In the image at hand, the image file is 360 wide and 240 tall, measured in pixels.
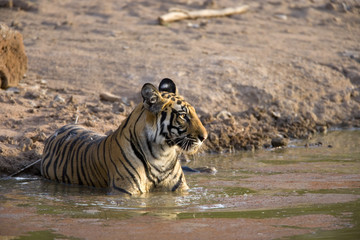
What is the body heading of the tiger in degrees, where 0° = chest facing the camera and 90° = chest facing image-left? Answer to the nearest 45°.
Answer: approximately 315°

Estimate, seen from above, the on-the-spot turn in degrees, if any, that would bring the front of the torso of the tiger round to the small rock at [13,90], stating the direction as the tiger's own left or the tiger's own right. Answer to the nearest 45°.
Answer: approximately 180°

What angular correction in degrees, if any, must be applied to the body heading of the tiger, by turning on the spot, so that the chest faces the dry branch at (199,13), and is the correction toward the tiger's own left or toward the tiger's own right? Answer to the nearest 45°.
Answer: approximately 135° to the tiger's own left

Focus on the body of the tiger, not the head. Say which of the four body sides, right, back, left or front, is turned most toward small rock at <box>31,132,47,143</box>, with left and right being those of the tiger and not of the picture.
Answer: back

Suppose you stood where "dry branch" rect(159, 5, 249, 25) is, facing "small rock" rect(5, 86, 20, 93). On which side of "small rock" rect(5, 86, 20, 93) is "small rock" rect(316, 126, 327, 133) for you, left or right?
left

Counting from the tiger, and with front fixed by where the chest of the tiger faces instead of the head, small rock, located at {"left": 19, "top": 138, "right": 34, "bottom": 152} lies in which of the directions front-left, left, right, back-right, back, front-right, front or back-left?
back

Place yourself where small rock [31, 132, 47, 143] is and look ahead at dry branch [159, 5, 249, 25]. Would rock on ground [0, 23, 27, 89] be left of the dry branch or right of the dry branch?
left

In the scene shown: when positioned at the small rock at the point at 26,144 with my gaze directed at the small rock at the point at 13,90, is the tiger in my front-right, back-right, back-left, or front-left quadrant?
back-right

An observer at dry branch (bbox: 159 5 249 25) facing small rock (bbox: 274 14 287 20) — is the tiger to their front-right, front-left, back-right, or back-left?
back-right

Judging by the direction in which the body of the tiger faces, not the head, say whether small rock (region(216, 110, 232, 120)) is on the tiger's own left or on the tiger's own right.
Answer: on the tiger's own left

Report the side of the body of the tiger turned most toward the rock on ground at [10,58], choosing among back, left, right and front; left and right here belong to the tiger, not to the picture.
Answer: back
